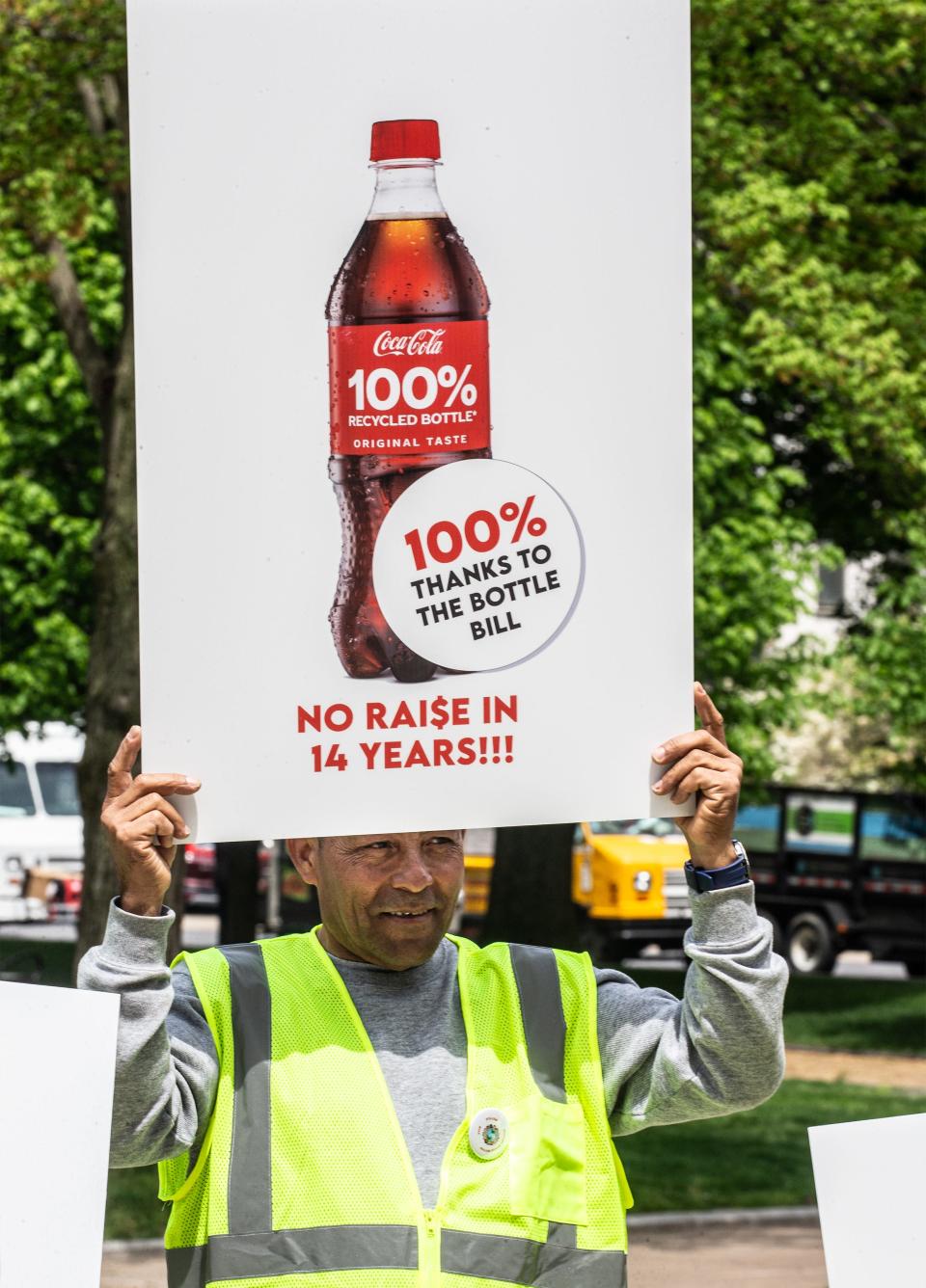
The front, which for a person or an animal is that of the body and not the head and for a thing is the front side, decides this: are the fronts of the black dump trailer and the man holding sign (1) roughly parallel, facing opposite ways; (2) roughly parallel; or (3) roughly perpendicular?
roughly perpendicular

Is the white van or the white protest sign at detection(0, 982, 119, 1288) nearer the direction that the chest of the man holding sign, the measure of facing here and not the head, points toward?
the white protest sign

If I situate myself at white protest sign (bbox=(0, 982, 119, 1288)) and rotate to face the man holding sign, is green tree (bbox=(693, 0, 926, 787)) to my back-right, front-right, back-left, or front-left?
front-left

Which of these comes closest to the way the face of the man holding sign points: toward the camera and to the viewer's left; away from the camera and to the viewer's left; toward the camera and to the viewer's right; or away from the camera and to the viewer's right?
toward the camera and to the viewer's right

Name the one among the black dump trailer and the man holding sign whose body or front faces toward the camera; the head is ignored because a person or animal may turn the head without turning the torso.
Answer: the man holding sign

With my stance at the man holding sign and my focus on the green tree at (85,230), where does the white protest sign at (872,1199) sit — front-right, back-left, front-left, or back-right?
back-right

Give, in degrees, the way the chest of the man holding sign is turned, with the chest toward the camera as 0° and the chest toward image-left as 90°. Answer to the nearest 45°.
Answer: approximately 0°

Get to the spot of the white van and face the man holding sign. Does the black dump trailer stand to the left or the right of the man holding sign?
left

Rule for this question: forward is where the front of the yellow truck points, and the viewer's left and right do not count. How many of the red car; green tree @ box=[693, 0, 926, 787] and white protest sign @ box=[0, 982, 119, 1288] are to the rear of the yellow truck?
1

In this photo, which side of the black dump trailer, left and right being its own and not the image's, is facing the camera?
right
